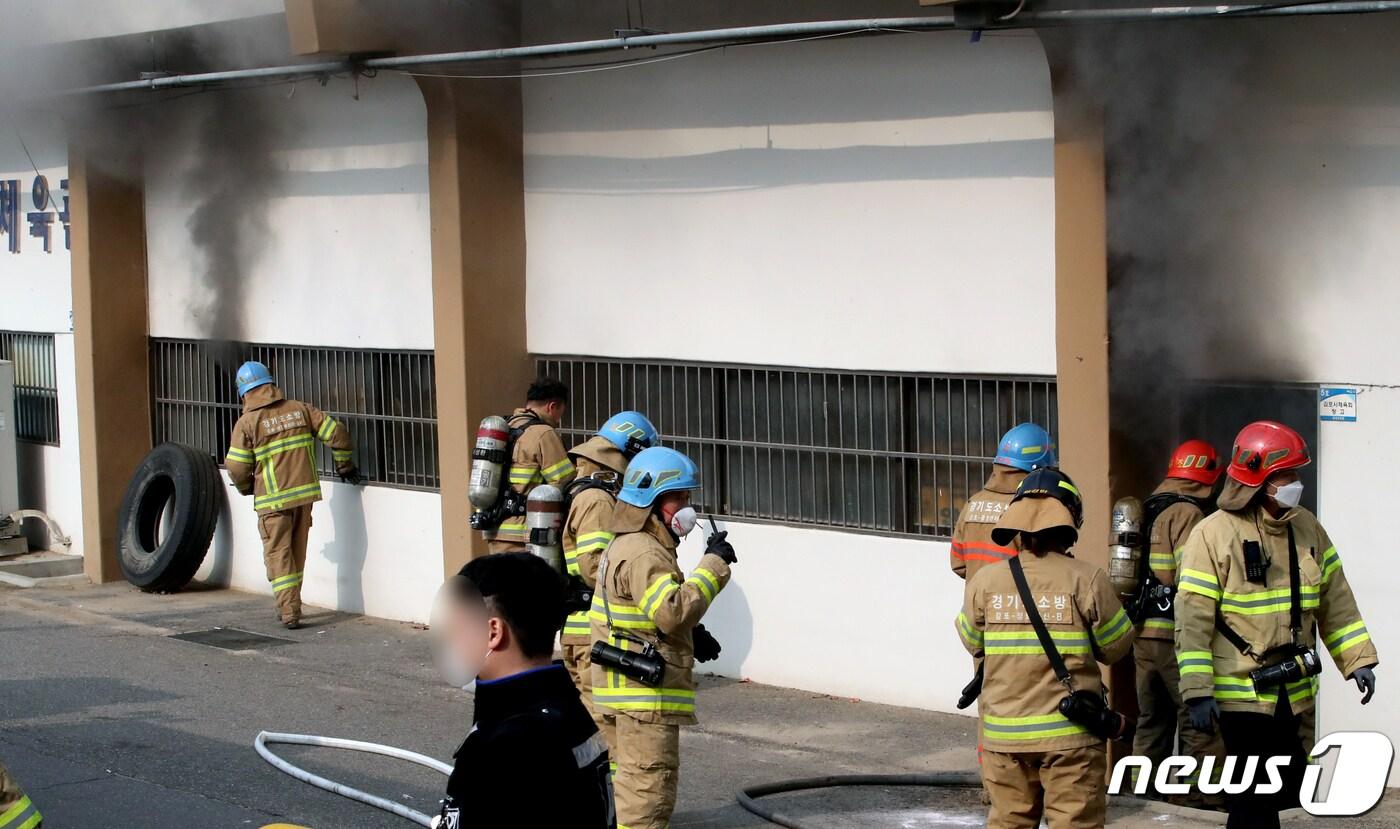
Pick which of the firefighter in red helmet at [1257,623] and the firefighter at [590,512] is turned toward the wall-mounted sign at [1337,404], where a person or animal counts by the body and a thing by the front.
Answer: the firefighter

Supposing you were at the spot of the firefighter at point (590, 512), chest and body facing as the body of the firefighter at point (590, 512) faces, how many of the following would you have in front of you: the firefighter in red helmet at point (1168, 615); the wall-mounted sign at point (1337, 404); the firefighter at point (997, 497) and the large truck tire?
3

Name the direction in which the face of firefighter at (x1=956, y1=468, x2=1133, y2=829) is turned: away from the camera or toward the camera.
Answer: away from the camera

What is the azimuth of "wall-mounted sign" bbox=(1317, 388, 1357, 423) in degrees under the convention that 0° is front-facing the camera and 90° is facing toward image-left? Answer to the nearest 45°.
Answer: approximately 0°

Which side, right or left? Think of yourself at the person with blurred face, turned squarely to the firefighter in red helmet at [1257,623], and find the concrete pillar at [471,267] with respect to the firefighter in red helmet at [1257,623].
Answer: left

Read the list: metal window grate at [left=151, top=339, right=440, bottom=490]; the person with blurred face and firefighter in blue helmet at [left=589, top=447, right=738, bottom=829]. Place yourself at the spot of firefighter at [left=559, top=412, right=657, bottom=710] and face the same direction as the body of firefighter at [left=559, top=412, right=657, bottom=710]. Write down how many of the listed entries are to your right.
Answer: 2

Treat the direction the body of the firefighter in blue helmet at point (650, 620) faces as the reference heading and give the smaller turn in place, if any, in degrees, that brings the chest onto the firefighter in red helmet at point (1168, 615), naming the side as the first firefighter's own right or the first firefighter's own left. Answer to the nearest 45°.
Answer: approximately 45° to the first firefighter's own left

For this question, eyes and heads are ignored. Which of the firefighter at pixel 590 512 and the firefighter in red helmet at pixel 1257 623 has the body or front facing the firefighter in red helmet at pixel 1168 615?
the firefighter

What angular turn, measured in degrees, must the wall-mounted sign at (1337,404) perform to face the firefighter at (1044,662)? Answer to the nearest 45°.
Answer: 0° — it already faces them

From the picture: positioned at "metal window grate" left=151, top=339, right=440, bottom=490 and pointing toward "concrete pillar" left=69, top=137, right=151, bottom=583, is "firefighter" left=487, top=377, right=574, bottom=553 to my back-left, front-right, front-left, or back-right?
back-left

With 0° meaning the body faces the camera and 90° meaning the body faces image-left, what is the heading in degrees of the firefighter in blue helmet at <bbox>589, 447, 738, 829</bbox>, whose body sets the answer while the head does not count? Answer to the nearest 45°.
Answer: approximately 270°

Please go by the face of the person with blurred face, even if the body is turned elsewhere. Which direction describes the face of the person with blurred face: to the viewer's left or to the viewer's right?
to the viewer's left

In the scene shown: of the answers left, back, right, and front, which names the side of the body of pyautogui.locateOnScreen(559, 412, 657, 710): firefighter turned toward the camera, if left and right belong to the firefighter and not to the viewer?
right
